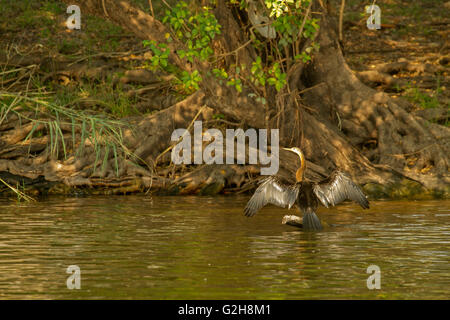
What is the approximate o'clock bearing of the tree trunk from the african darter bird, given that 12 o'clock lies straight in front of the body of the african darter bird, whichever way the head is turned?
The tree trunk is roughly at 12 o'clock from the african darter bird.

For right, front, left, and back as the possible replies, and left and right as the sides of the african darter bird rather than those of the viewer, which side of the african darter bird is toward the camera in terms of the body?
back
